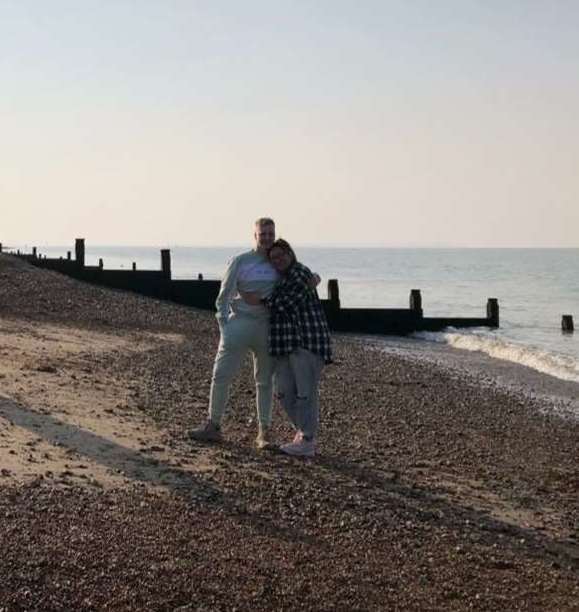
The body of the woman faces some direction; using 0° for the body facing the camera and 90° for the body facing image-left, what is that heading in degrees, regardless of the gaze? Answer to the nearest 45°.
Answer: approximately 45°

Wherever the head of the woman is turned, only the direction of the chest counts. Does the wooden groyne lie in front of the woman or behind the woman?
behind

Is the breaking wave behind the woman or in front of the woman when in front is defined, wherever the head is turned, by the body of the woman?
behind

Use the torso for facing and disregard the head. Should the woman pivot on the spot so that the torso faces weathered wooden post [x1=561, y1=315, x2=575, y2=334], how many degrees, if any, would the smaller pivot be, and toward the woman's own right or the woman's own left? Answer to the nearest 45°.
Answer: approximately 135° to the woman's own right
